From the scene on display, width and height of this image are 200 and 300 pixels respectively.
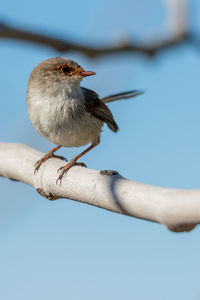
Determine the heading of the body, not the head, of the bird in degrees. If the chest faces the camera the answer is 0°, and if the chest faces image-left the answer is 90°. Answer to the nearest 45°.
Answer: approximately 45°
